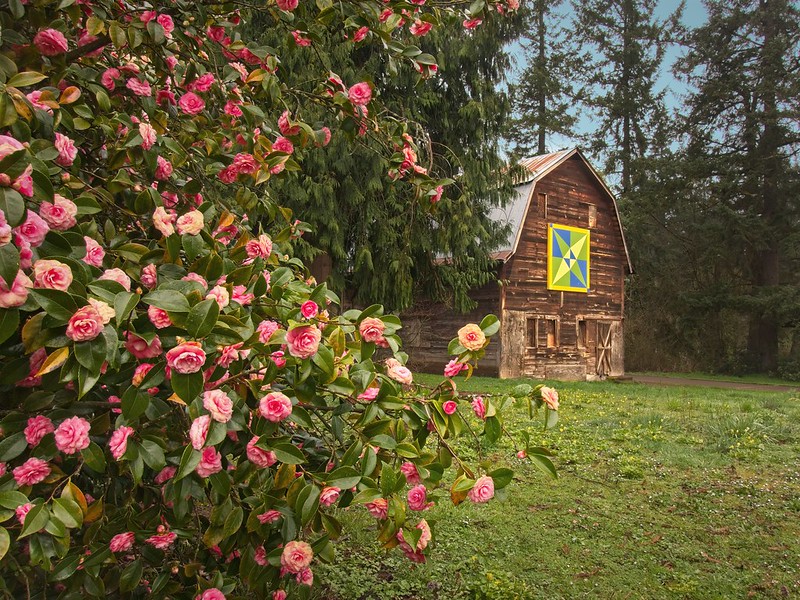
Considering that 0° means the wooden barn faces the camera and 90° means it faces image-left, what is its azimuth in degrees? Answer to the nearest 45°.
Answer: approximately 315°

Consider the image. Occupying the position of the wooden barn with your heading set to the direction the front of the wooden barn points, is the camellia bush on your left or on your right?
on your right
